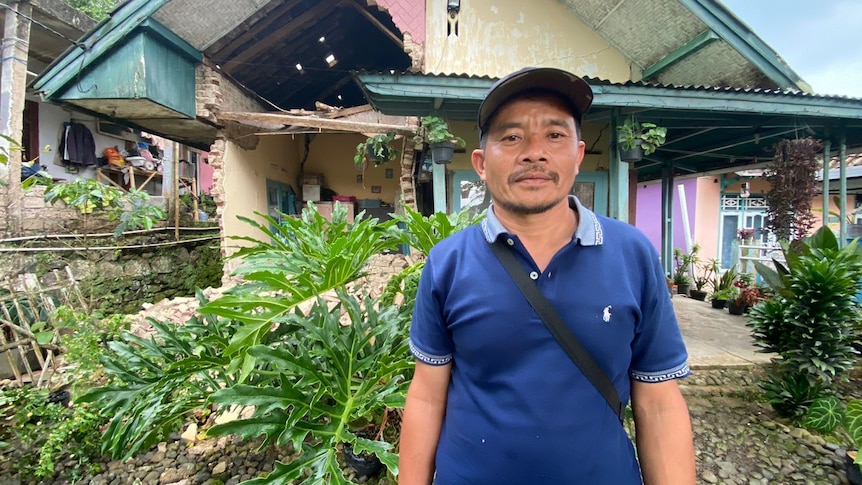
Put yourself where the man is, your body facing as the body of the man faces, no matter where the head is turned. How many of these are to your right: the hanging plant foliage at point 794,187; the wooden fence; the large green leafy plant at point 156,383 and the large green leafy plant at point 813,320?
2

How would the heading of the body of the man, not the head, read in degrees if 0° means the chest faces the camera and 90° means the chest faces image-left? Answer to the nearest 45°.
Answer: approximately 0°

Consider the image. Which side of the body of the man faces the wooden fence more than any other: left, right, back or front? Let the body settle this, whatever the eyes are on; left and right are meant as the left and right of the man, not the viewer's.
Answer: right

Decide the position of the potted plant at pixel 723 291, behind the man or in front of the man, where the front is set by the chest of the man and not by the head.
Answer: behind

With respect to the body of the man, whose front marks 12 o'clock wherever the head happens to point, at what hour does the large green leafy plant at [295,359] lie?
The large green leafy plant is roughly at 4 o'clock from the man.

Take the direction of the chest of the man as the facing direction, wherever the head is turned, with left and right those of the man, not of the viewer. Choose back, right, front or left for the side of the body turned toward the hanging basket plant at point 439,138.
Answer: back

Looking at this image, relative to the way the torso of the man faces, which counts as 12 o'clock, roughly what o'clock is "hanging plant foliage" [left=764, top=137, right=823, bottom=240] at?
The hanging plant foliage is roughly at 7 o'clock from the man.

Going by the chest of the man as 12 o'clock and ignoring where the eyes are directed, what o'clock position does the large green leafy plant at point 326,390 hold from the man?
The large green leafy plant is roughly at 4 o'clock from the man.

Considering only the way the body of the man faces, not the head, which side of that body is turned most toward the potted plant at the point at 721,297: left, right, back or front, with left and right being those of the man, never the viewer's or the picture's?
back

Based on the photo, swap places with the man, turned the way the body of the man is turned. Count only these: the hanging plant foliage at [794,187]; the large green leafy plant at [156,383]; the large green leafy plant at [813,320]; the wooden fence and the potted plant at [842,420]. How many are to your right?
2

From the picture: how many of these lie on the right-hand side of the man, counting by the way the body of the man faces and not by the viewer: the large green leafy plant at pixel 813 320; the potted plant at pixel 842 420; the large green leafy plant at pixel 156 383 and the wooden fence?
2

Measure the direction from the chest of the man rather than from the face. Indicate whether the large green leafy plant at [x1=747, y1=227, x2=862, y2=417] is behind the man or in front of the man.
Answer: behind

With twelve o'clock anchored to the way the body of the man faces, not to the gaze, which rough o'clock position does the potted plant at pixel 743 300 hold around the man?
The potted plant is roughly at 7 o'clock from the man.
